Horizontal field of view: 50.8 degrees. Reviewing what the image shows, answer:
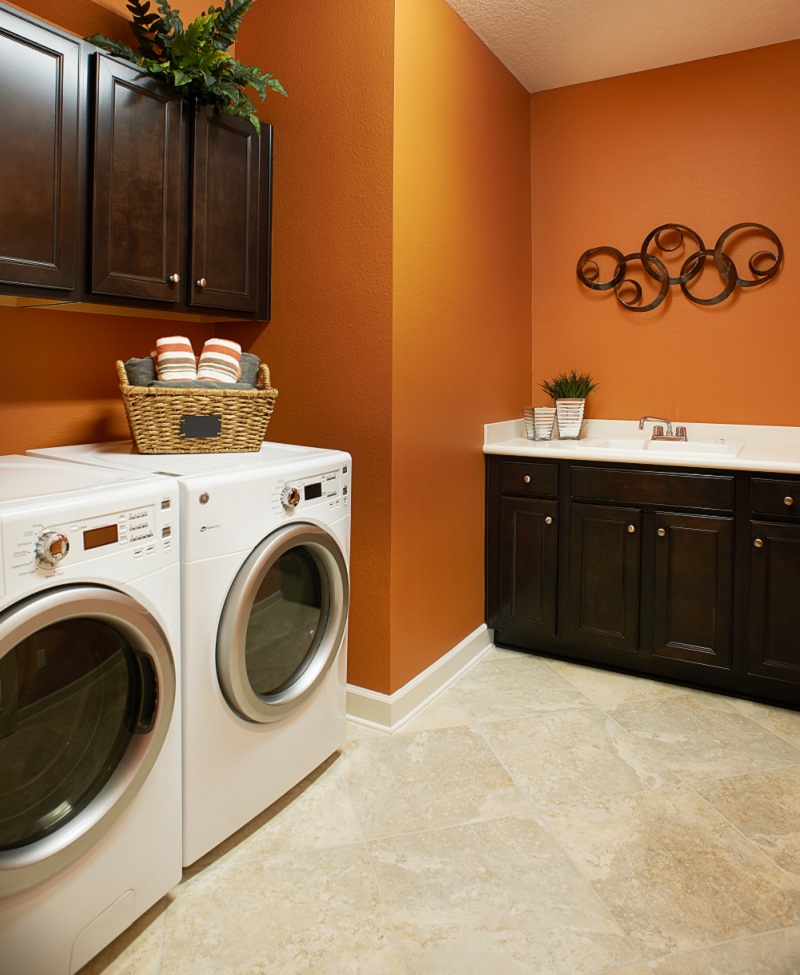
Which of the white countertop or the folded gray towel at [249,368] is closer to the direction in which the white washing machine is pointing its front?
the white countertop

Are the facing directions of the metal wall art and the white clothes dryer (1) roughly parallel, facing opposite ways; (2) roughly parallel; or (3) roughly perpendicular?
roughly perpendicular

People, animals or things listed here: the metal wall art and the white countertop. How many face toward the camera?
2

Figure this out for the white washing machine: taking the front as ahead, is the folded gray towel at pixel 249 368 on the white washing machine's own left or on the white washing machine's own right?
on the white washing machine's own left

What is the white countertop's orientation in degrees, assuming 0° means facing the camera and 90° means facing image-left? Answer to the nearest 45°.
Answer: approximately 0°

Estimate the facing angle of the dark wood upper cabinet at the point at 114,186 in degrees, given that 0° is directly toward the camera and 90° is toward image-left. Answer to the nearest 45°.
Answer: approximately 315°

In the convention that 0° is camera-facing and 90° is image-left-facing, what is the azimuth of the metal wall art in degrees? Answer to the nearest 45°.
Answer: approximately 0°
